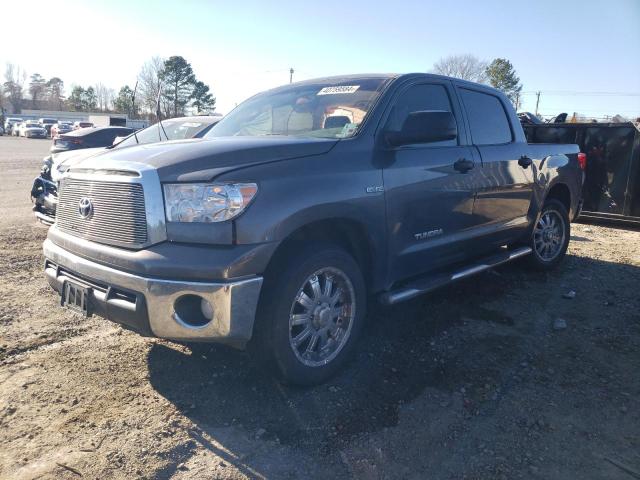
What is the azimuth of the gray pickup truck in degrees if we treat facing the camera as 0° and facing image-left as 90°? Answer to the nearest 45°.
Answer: approximately 45°

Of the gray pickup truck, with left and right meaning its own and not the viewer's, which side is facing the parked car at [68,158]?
right

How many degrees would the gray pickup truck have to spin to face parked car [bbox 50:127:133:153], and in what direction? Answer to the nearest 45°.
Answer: approximately 90° to its right

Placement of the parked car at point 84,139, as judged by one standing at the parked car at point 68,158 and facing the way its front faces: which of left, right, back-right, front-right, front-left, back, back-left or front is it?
back-right

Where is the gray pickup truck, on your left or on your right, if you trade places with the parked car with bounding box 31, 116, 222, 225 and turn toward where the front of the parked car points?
on your left

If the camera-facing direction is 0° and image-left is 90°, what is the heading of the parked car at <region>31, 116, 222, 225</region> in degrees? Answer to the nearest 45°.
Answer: approximately 45°
